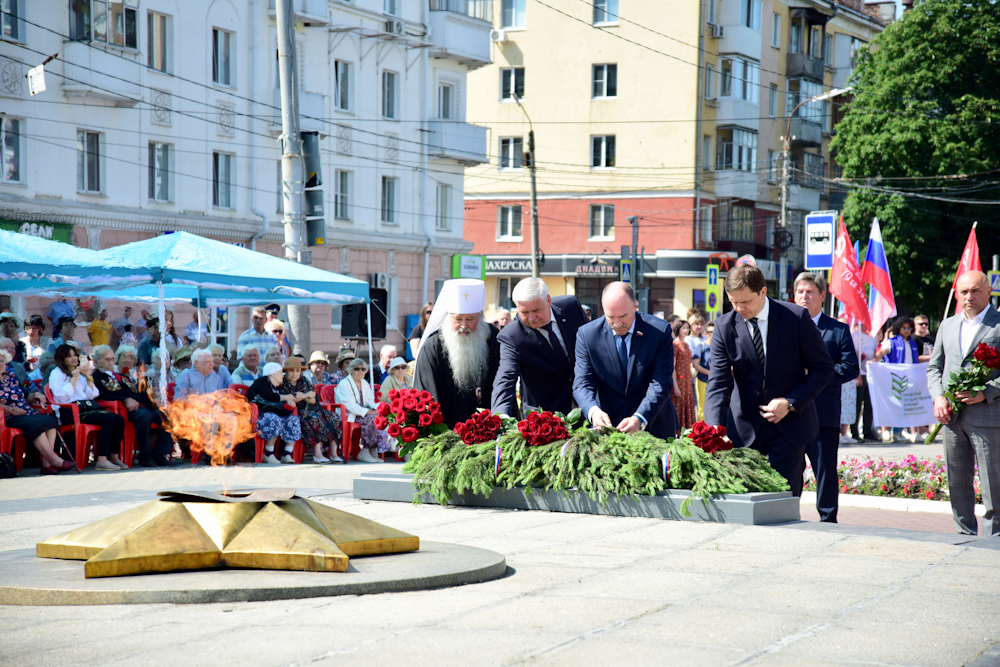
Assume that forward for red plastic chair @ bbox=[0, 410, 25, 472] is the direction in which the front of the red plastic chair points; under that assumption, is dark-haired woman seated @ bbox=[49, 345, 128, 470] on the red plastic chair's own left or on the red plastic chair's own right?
on the red plastic chair's own left

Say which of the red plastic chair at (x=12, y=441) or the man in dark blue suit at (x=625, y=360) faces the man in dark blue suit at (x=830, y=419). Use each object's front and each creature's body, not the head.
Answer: the red plastic chair

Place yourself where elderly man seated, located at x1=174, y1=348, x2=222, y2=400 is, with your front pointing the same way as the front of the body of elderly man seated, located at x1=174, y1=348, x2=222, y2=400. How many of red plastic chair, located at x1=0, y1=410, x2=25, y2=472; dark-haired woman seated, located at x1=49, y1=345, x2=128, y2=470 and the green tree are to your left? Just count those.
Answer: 1

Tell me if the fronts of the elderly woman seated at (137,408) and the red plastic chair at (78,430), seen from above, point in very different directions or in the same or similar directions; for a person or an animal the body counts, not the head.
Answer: same or similar directions

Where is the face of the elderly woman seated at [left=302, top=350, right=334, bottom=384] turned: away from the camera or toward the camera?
toward the camera

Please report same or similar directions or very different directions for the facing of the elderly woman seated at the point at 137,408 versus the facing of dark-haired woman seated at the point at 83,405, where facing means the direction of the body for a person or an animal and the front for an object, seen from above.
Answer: same or similar directions

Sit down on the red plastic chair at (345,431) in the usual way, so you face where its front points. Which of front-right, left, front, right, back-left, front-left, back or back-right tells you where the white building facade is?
back-left

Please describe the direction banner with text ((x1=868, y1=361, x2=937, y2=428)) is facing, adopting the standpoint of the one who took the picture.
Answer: facing the viewer

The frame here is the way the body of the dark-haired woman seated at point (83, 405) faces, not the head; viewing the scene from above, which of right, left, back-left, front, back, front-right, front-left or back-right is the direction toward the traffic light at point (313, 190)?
left

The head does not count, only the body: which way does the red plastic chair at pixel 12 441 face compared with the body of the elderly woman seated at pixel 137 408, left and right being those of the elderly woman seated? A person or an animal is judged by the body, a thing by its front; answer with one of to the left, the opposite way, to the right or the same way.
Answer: the same way

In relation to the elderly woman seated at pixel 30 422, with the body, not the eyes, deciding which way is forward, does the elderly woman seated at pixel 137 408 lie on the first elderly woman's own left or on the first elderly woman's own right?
on the first elderly woman's own left

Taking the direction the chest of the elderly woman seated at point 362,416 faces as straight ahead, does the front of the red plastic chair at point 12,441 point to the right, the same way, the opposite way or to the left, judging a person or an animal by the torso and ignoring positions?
the same way

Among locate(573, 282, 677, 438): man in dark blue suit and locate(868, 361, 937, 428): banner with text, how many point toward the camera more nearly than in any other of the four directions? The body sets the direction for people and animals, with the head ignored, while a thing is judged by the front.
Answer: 2

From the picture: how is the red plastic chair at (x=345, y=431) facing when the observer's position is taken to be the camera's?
facing the viewer and to the right of the viewer

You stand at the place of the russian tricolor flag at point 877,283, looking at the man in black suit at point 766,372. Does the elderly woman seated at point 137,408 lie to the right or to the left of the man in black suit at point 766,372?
right

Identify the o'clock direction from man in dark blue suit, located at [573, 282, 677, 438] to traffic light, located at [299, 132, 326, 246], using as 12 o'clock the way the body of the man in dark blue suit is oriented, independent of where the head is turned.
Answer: The traffic light is roughly at 5 o'clock from the man in dark blue suit.
